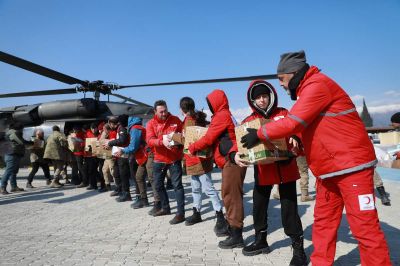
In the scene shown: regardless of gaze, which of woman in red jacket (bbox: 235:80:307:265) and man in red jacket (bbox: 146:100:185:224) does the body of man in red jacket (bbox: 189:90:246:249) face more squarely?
the man in red jacket

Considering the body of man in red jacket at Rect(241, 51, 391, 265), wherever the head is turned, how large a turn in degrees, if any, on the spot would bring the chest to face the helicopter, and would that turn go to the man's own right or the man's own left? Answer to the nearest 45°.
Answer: approximately 45° to the man's own right

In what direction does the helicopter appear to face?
to the viewer's right

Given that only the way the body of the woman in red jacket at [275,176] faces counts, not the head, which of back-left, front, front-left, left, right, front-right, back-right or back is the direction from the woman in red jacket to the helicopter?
back-right

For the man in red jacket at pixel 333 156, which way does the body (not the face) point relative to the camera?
to the viewer's left

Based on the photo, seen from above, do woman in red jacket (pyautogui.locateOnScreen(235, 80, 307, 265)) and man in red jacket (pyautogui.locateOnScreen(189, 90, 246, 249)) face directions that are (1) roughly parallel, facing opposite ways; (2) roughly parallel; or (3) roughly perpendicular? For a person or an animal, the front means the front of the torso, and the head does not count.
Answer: roughly perpendicular

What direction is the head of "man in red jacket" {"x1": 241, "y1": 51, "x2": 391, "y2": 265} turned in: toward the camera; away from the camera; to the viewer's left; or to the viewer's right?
to the viewer's left

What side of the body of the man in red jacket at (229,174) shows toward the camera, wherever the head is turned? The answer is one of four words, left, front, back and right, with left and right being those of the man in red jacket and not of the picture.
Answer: left

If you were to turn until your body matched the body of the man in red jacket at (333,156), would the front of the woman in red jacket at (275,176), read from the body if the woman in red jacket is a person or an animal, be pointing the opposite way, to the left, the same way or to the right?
to the left

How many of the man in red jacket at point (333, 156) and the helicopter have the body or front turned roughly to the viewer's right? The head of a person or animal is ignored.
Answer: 1

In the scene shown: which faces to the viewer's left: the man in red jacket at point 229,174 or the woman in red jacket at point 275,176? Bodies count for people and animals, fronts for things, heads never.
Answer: the man in red jacket

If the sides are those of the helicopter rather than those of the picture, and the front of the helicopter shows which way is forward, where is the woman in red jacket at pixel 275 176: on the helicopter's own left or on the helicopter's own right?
on the helicopter's own right
